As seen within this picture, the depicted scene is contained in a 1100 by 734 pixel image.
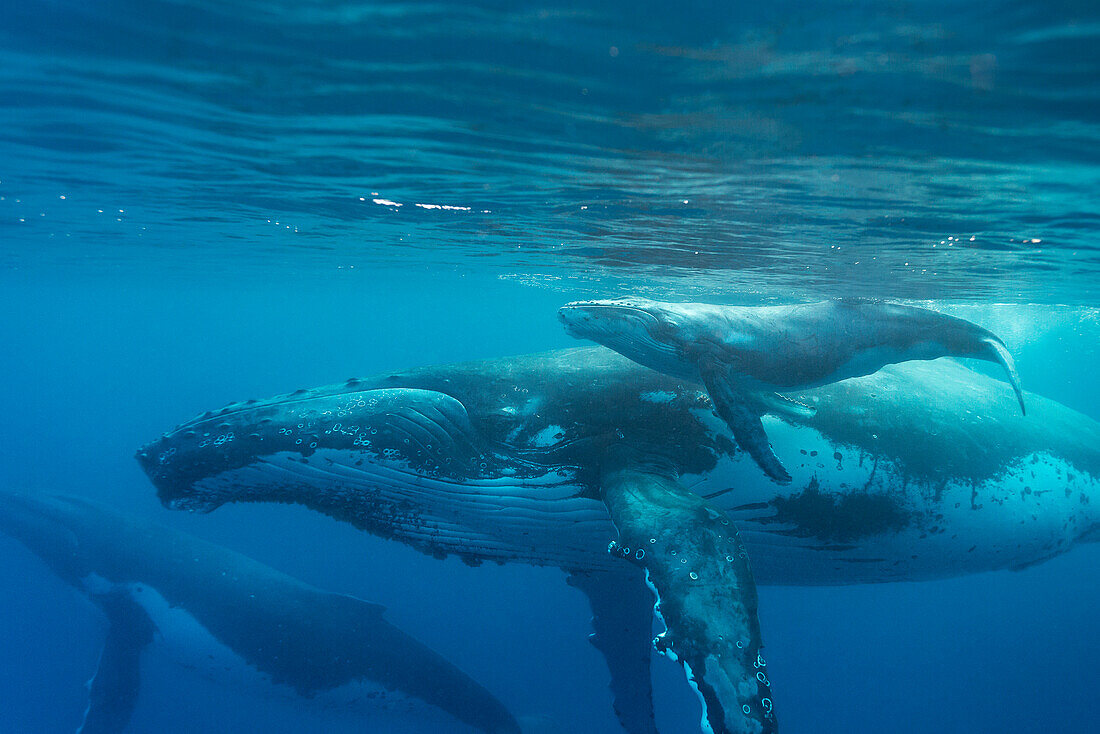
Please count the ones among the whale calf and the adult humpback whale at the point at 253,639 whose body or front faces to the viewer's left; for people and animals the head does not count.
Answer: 2

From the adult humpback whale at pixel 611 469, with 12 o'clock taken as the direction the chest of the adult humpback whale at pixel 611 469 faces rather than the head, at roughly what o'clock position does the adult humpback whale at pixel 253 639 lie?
the adult humpback whale at pixel 253 639 is roughly at 1 o'clock from the adult humpback whale at pixel 611 469.

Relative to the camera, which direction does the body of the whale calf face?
to the viewer's left

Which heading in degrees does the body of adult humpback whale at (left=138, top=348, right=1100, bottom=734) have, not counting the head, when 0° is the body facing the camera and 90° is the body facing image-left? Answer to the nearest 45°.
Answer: approximately 90°

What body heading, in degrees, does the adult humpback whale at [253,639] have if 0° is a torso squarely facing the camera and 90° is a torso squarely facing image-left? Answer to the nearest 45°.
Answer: approximately 90°

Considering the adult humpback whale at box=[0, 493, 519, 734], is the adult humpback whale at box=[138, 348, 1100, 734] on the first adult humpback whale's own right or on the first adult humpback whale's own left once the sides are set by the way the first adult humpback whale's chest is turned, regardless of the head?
on the first adult humpback whale's own left
